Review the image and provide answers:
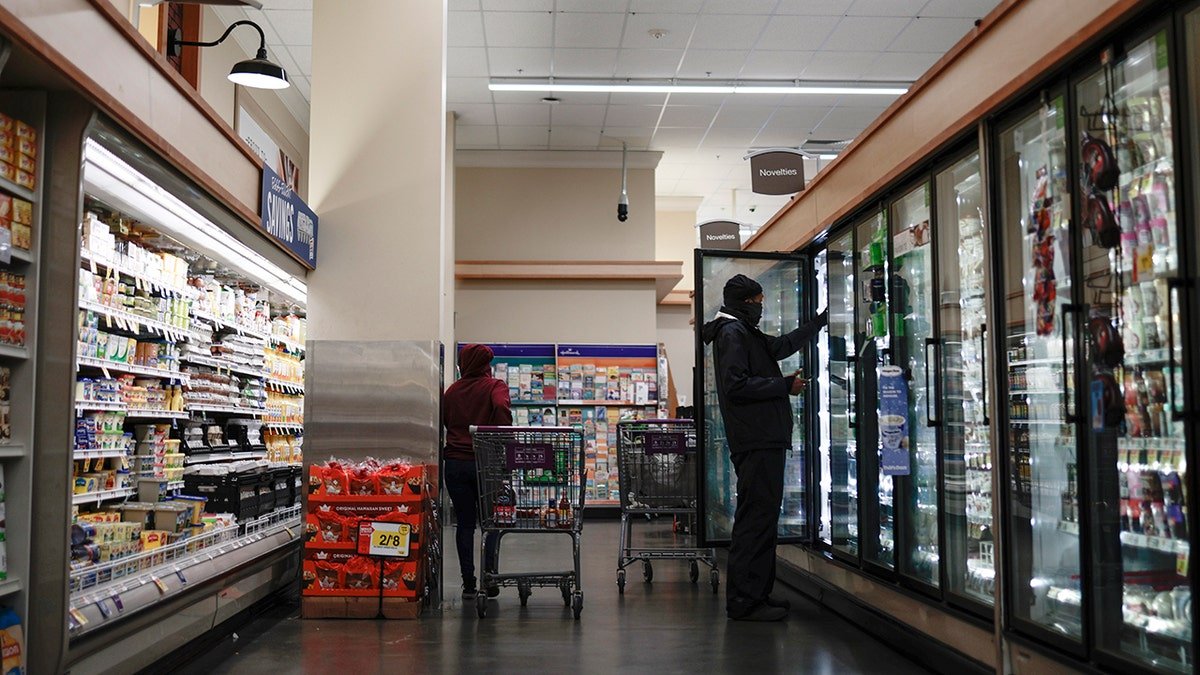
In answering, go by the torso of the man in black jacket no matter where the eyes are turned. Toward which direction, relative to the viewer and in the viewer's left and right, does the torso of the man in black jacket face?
facing to the right of the viewer

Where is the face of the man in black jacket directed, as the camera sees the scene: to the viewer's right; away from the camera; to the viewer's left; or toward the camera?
to the viewer's right

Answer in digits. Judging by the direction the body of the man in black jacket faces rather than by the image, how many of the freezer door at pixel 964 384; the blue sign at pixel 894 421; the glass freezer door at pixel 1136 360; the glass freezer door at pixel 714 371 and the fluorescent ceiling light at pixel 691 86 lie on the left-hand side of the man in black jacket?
2

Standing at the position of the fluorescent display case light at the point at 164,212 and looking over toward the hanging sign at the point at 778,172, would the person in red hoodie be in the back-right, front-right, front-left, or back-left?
front-left

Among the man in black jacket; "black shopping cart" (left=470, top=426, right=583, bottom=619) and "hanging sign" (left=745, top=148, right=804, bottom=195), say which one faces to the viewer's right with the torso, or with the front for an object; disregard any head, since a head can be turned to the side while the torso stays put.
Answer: the man in black jacket

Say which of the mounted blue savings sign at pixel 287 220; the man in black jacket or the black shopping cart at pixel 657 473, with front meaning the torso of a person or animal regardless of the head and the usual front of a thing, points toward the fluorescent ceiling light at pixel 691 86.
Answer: the black shopping cart

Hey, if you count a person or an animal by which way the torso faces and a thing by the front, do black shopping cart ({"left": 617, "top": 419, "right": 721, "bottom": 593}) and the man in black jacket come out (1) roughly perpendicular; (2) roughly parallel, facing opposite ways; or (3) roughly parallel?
roughly perpendicular

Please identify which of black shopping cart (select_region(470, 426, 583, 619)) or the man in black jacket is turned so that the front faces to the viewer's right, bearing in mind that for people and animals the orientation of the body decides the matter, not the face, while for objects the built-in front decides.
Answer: the man in black jacket

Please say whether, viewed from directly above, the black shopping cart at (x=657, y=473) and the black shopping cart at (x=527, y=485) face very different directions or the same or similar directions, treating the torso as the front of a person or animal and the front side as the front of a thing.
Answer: same or similar directions

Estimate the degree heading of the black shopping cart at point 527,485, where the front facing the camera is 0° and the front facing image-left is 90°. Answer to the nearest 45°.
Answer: approximately 180°

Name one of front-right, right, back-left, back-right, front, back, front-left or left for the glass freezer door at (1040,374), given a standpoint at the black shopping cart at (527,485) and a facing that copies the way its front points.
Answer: back-right

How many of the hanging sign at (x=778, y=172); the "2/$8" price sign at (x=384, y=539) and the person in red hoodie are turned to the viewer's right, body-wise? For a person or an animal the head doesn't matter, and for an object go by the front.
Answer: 0

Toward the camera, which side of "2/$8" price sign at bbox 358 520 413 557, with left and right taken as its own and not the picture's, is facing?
front

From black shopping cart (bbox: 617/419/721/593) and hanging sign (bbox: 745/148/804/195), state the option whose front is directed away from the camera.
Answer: the black shopping cart

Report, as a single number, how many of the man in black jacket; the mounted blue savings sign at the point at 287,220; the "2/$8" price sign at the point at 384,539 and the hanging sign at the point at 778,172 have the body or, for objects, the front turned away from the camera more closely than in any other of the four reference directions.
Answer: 0

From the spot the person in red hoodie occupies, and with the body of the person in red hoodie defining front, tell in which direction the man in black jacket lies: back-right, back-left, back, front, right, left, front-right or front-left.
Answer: back-right

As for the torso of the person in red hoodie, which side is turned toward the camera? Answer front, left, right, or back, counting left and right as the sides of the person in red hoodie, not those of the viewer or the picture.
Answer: back

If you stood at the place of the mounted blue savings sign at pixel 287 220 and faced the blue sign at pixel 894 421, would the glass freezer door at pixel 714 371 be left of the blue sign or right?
left

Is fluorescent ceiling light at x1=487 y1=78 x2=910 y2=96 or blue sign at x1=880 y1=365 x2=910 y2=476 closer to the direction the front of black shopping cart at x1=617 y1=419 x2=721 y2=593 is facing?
the fluorescent ceiling light
